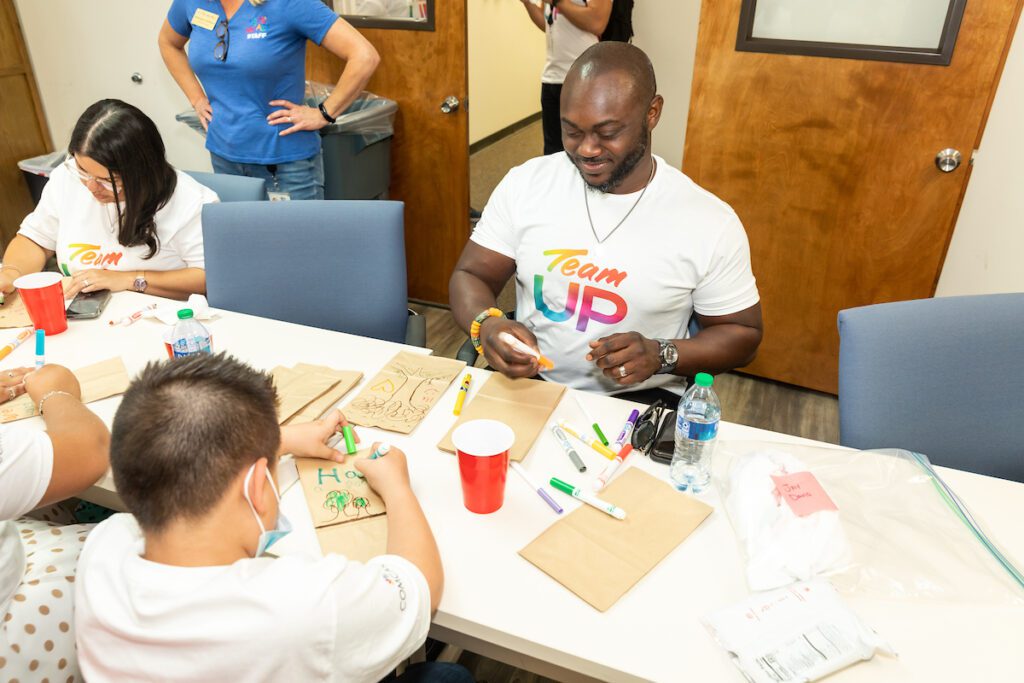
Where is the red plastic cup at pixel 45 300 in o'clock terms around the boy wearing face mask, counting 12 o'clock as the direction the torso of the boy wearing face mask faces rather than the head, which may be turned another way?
The red plastic cup is roughly at 10 o'clock from the boy wearing face mask.

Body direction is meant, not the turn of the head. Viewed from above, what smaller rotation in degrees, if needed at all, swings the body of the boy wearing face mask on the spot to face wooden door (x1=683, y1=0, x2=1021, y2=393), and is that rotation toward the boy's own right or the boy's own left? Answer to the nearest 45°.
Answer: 0° — they already face it

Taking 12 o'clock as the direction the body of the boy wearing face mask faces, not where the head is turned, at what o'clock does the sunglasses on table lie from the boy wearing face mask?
The sunglasses on table is roughly at 1 o'clock from the boy wearing face mask.

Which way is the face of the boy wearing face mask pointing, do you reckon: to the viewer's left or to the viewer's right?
to the viewer's right

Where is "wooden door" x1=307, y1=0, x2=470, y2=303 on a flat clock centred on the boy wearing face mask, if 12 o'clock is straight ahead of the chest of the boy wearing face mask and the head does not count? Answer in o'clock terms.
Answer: The wooden door is roughly at 11 o'clock from the boy wearing face mask.

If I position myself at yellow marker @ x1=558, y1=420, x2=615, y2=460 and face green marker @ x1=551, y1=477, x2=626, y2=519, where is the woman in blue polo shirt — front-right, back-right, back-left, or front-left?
back-right

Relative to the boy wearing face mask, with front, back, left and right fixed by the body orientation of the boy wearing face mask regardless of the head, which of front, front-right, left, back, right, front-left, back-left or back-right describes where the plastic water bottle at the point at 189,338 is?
front-left

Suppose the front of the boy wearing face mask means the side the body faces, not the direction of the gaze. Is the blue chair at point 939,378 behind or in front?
in front

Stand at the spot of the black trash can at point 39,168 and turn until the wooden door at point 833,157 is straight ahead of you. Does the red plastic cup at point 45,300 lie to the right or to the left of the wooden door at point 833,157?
right

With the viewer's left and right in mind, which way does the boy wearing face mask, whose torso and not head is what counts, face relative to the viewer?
facing away from the viewer and to the right of the viewer

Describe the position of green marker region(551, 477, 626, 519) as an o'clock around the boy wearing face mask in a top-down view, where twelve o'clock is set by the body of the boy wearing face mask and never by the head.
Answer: The green marker is roughly at 1 o'clock from the boy wearing face mask.
